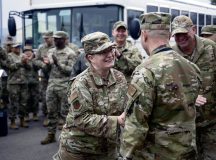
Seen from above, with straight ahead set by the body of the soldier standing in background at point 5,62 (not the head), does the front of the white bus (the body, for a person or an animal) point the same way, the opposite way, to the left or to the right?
to the right

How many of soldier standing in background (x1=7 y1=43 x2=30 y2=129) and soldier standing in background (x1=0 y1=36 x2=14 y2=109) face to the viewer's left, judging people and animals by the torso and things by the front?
0

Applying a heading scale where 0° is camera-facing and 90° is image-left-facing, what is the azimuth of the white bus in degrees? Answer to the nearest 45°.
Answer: approximately 45°

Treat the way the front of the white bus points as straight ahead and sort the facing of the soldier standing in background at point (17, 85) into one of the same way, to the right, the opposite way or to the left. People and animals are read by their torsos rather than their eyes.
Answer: to the left

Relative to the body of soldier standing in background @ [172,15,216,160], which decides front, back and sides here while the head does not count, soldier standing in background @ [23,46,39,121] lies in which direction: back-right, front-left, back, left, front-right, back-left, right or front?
right

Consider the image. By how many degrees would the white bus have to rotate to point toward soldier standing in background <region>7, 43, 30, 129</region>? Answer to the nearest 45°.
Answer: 0° — it already faces them

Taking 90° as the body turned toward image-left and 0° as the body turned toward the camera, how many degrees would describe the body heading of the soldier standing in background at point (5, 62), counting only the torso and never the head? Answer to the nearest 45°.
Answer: approximately 315°

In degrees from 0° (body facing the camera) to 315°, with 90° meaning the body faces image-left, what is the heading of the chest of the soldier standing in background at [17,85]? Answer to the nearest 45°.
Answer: approximately 315°

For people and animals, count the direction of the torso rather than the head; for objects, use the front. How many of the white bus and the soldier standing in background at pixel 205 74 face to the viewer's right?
0

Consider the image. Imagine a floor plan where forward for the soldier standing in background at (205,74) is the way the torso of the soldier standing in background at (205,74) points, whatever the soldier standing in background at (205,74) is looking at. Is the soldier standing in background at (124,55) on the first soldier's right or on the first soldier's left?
on the first soldier's right

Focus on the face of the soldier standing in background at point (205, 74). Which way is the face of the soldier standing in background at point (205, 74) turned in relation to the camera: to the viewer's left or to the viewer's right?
to the viewer's left

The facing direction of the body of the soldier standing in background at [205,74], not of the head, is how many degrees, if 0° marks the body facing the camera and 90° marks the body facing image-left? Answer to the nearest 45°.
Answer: approximately 45°
